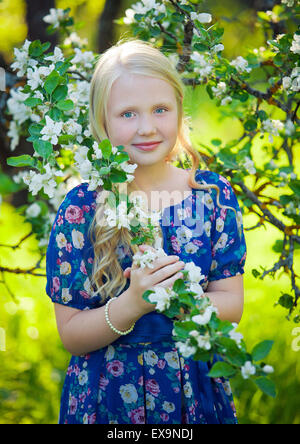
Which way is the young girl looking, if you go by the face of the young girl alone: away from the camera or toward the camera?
toward the camera

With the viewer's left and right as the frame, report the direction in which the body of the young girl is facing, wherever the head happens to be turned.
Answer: facing the viewer

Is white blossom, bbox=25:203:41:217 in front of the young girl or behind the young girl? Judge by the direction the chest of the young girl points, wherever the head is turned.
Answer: behind
